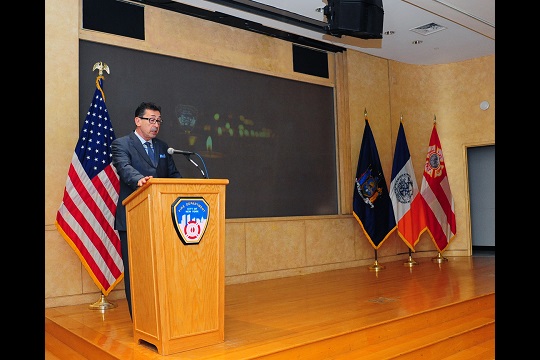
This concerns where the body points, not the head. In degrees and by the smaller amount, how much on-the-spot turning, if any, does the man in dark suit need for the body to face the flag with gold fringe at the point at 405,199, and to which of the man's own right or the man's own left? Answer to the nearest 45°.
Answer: approximately 90° to the man's own left

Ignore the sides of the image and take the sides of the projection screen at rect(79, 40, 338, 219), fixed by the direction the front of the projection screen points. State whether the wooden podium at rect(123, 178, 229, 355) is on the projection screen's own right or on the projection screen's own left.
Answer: on the projection screen's own right

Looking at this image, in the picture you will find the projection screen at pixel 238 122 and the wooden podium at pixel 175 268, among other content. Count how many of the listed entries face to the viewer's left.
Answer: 0

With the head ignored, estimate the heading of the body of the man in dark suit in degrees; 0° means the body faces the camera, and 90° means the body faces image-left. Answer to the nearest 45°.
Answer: approximately 315°

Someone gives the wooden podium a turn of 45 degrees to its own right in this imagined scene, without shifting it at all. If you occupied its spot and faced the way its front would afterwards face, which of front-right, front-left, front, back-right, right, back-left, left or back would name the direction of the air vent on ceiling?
back-left

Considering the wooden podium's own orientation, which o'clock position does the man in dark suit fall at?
The man in dark suit is roughly at 7 o'clock from the wooden podium.

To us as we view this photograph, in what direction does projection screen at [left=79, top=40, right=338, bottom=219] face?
facing the viewer and to the right of the viewer

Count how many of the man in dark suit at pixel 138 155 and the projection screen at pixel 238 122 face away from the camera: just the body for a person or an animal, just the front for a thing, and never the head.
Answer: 0

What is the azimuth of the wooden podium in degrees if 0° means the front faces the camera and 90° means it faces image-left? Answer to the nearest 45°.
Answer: approximately 315°

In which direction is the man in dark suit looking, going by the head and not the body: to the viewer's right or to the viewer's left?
to the viewer's right
